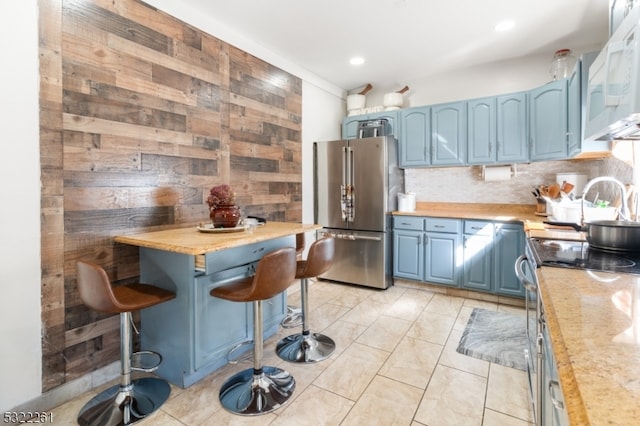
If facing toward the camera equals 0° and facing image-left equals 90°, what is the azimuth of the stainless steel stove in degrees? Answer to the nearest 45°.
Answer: approximately 90°

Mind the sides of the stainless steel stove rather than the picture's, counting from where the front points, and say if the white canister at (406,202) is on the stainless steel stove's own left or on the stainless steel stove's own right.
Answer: on the stainless steel stove's own right

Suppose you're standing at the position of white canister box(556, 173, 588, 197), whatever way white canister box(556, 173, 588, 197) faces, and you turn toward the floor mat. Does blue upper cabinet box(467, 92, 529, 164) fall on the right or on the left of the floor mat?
right

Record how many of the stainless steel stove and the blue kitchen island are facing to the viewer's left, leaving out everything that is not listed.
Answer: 1

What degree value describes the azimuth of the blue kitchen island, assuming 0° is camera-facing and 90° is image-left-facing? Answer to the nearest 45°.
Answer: approximately 315°

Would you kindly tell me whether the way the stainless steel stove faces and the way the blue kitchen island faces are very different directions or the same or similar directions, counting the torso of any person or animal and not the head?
very different directions
